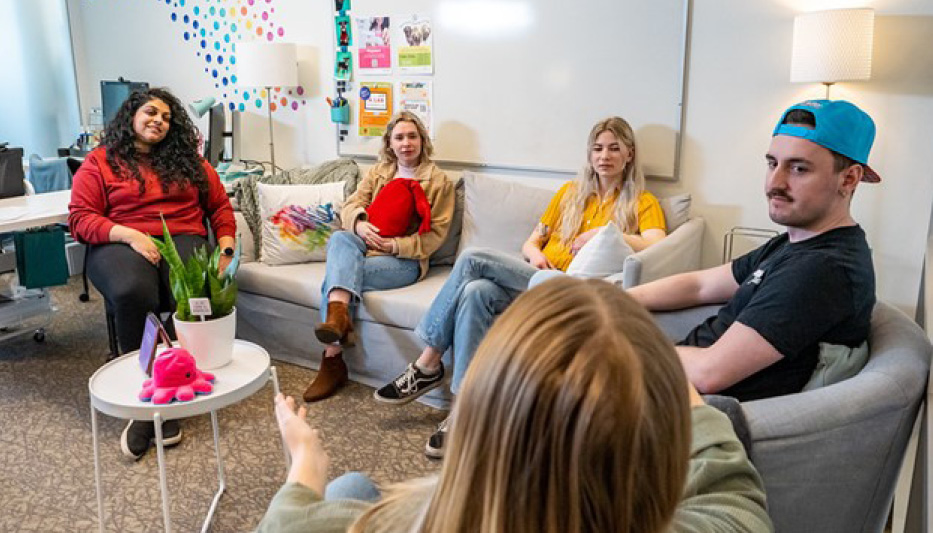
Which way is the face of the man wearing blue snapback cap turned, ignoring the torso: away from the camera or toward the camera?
toward the camera

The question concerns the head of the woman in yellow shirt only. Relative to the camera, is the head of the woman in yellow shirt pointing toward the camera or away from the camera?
toward the camera

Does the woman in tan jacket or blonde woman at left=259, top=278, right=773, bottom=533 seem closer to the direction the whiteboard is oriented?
the blonde woman

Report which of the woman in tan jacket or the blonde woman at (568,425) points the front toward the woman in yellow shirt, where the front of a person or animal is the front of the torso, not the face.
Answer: the blonde woman

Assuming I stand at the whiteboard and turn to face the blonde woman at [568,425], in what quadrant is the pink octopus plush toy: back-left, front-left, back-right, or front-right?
front-right

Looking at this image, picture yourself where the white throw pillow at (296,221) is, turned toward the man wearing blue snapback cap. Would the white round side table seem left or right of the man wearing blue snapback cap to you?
right

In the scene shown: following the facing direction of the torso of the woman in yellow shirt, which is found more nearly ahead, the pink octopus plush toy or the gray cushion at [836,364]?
the pink octopus plush toy

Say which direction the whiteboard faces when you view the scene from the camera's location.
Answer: facing the viewer

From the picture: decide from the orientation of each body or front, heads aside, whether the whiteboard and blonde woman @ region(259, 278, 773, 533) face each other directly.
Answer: yes

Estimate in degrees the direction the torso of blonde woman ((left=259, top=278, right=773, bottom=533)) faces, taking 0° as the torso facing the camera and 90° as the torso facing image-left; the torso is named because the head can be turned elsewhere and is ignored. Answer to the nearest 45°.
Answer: approximately 180°

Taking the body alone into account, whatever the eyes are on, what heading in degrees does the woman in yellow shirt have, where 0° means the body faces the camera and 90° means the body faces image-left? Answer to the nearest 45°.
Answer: approximately 45°

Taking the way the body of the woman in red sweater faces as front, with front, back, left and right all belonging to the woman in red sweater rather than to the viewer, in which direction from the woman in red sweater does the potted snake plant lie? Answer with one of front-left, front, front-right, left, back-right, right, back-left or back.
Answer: front

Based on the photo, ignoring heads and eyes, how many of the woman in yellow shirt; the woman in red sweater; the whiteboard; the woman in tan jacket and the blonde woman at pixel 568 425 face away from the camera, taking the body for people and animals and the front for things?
1

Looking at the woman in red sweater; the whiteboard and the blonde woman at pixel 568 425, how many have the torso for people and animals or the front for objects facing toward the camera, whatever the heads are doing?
2

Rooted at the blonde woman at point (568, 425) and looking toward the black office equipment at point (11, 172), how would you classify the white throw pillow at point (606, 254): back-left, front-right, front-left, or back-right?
front-right

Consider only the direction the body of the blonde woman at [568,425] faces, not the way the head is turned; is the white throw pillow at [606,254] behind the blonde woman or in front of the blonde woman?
in front

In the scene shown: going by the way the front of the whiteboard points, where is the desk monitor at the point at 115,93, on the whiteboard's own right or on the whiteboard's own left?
on the whiteboard's own right

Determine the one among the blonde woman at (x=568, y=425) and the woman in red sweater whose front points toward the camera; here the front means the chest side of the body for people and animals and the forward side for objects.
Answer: the woman in red sweater
